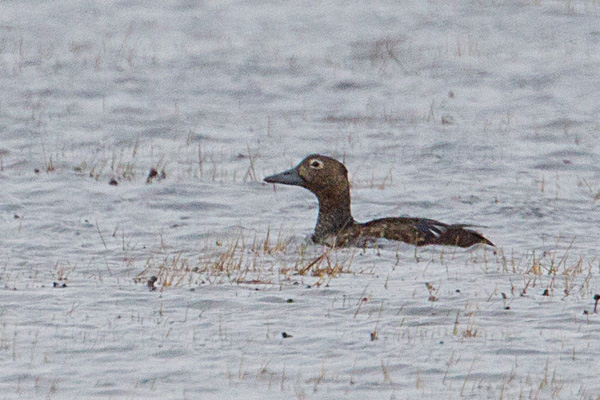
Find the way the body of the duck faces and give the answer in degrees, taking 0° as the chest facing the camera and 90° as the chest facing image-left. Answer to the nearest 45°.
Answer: approximately 90°
